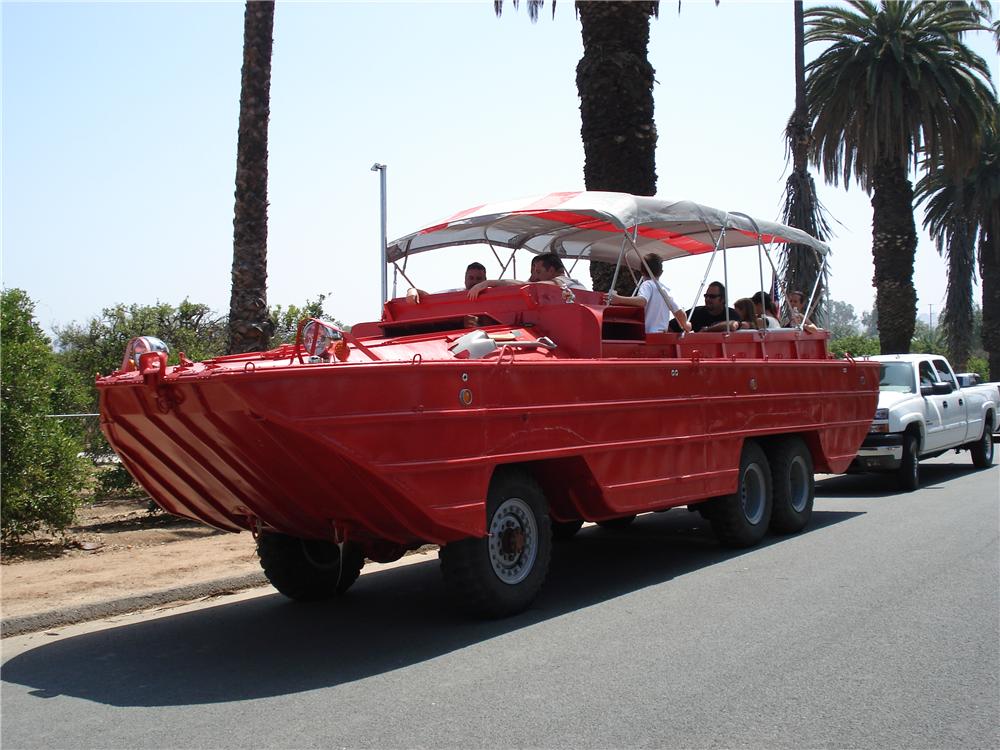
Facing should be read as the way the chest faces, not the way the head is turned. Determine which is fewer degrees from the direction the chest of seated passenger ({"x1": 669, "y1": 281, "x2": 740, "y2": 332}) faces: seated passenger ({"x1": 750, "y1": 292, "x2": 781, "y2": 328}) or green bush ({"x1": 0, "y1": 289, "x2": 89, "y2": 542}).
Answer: the green bush

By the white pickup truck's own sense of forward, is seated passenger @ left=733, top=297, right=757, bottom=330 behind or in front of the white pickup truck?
in front

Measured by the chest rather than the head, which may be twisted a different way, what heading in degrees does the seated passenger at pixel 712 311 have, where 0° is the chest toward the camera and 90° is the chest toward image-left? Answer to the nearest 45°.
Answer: approximately 45°

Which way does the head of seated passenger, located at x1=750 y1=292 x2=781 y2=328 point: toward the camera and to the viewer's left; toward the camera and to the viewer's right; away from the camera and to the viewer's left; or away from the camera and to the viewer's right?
toward the camera and to the viewer's left

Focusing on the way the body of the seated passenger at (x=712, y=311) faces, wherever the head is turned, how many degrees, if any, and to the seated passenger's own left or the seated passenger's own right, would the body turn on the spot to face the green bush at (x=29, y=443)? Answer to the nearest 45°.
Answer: approximately 45° to the seated passenger's own right

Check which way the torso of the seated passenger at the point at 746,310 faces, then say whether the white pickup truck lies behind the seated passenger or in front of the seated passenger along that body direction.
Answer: behind

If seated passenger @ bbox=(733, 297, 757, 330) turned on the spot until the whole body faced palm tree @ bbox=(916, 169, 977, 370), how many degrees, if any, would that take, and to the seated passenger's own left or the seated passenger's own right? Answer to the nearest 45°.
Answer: approximately 135° to the seated passenger's own right

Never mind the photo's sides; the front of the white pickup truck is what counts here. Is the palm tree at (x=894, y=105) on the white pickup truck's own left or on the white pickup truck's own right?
on the white pickup truck's own right
